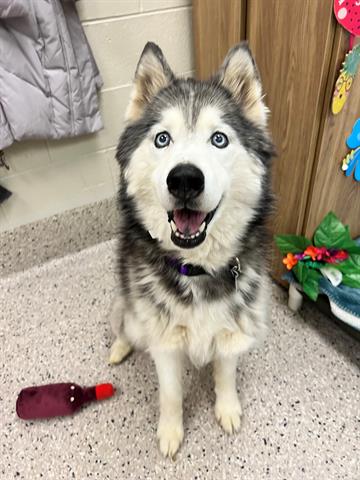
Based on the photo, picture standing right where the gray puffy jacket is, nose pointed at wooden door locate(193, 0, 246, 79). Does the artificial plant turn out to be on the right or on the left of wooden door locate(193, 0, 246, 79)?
right

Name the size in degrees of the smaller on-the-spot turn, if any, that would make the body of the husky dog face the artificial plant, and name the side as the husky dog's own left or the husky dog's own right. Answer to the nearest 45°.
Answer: approximately 135° to the husky dog's own left

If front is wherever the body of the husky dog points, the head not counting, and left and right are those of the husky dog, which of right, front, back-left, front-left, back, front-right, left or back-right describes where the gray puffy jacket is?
back-right

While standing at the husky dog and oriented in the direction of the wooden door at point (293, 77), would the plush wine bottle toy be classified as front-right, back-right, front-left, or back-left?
back-left

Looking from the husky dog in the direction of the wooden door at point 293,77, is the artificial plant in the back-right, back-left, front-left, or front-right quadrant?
front-right

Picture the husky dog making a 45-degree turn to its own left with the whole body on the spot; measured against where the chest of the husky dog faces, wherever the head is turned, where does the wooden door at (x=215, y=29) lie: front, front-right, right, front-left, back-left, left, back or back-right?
back-left

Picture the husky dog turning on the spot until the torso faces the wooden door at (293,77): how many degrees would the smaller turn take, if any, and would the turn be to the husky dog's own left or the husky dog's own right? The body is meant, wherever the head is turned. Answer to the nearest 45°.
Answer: approximately 135° to the husky dog's own left

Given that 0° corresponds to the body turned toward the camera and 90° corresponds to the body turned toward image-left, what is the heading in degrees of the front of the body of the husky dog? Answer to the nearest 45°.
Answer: approximately 0°

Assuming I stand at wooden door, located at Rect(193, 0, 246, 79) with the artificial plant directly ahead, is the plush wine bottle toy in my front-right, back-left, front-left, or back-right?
front-right
